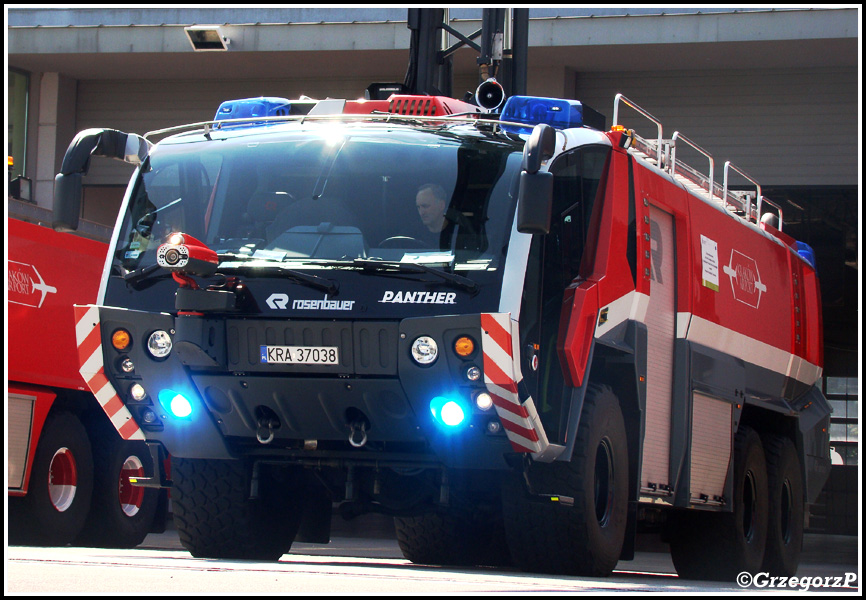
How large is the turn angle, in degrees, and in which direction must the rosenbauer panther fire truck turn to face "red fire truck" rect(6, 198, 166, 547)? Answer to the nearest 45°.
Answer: approximately 90° to its right

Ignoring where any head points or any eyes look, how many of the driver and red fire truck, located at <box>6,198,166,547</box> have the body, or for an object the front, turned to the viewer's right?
0

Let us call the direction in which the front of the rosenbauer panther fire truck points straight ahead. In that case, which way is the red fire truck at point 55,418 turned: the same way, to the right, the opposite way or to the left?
the same way

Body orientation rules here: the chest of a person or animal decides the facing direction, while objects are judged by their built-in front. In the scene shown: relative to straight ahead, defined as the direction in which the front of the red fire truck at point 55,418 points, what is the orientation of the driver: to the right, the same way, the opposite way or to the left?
the same way

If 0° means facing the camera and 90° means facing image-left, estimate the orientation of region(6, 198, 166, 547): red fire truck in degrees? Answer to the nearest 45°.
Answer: approximately 45°

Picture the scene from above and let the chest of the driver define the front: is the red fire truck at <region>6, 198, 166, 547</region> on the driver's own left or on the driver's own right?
on the driver's own right

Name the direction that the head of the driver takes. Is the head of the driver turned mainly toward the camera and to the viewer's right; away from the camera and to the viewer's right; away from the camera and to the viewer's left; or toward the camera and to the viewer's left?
toward the camera and to the viewer's left

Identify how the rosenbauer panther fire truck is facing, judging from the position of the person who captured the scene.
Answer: facing the viewer and to the left of the viewer

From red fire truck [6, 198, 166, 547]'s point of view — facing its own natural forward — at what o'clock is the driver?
The driver is roughly at 10 o'clock from the red fire truck.

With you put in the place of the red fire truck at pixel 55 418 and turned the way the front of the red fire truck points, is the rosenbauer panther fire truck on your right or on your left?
on your left
